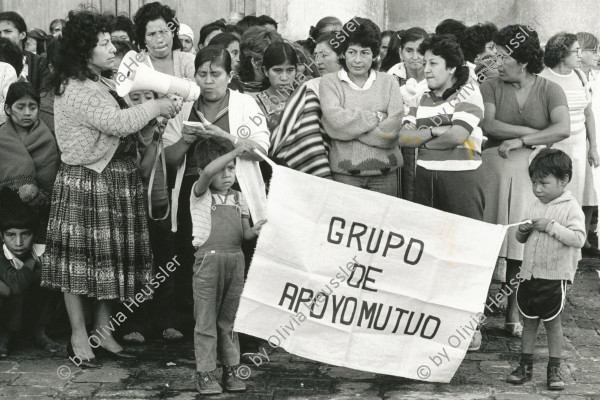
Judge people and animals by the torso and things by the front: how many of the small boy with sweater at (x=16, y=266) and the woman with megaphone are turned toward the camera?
1

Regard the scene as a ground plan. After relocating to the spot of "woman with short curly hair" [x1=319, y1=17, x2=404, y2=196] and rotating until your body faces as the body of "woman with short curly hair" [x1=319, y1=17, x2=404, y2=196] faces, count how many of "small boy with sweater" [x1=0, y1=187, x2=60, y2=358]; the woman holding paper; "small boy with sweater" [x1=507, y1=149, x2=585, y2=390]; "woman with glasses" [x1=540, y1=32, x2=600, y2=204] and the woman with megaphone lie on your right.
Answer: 3

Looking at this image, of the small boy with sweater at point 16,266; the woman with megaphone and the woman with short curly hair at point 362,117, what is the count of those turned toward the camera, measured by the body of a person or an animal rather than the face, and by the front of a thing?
2

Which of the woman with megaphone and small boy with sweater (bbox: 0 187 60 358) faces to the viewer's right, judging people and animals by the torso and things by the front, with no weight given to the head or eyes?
the woman with megaphone

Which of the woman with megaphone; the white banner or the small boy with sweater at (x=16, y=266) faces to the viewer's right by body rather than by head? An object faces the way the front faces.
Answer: the woman with megaphone

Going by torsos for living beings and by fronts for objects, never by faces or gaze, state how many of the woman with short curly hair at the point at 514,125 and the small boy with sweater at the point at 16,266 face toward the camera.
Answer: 2

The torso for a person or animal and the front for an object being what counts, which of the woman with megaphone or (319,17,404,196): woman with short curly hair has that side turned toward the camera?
the woman with short curly hair

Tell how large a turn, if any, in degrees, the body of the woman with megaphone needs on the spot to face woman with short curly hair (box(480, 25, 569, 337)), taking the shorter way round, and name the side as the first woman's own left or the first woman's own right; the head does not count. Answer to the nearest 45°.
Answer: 0° — they already face them

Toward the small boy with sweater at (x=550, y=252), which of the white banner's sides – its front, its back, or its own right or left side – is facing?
left

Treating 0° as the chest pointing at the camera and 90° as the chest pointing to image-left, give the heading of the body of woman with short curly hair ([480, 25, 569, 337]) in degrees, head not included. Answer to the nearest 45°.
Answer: approximately 0°

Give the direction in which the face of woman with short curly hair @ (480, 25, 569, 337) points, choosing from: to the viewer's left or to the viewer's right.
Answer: to the viewer's left

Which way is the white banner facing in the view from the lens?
facing the viewer

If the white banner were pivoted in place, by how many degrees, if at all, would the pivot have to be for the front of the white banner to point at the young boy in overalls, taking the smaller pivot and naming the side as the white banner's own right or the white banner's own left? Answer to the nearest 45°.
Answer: approximately 90° to the white banner's own right

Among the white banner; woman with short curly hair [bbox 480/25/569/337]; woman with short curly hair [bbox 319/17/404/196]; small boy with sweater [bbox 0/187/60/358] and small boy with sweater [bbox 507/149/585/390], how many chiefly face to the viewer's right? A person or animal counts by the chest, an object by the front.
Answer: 0

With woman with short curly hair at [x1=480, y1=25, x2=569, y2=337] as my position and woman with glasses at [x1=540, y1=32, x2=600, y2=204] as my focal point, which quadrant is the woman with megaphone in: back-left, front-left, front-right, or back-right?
back-left

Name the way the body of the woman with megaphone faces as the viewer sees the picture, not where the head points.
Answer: to the viewer's right

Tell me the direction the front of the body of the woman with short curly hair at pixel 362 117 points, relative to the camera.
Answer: toward the camera

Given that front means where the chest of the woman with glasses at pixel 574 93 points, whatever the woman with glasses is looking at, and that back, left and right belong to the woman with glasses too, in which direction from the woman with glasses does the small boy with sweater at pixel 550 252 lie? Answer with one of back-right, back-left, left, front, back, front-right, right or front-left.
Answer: front-right

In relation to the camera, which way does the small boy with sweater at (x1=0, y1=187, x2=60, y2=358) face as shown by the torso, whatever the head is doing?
toward the camera
